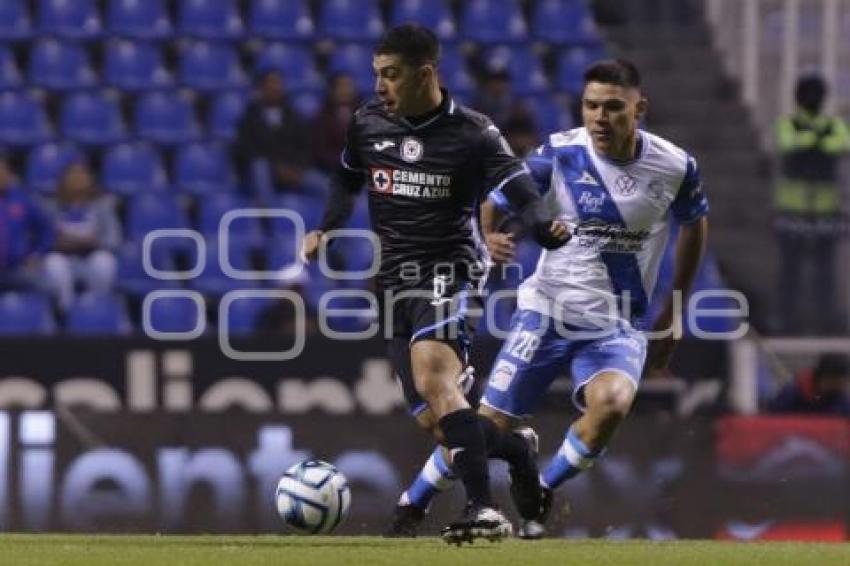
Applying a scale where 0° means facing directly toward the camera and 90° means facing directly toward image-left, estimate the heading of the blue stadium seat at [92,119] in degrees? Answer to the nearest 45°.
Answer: approximately 0°

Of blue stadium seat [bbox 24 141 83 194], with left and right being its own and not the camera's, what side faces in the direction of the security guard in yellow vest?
left

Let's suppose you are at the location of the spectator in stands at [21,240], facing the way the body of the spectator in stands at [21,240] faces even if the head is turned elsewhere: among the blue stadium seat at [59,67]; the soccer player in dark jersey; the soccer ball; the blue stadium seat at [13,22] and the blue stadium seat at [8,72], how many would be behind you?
3

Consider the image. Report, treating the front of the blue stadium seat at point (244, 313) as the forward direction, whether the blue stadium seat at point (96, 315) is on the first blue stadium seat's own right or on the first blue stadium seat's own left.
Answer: on the first blue stadium seat's own right

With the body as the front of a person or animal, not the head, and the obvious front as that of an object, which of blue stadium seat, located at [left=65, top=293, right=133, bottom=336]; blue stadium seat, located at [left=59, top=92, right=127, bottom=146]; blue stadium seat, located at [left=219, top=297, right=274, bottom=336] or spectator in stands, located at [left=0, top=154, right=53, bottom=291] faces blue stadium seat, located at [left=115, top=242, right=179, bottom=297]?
blue stadium seat, located at [left=59, top=92, right=127, bottom=146]

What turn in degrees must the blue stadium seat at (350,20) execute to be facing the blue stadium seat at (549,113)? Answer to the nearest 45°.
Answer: approximately 45° to its left

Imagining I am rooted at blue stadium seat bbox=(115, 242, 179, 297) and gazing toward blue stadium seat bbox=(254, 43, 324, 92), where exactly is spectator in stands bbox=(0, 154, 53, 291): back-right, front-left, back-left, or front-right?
back-left
